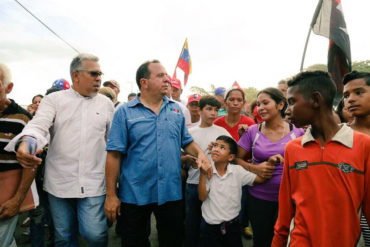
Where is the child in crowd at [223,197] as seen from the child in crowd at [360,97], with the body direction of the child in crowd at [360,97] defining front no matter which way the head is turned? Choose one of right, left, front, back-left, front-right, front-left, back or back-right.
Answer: front-right

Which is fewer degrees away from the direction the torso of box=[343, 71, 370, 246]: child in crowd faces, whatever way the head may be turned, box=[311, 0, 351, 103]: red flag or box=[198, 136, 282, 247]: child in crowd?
the child in crowd

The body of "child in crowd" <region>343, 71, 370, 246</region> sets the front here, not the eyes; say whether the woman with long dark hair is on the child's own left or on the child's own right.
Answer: on the child's own right

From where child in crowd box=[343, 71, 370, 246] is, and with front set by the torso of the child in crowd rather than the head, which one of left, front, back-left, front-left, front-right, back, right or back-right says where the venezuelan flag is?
right

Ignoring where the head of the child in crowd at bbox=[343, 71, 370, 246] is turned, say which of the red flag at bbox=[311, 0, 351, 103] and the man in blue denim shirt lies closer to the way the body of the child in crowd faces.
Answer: the man in blue denim shirt

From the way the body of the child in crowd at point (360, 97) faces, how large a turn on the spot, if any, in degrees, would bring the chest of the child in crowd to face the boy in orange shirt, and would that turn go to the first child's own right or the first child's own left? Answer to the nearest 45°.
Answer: approximately 45° to the first child's own left

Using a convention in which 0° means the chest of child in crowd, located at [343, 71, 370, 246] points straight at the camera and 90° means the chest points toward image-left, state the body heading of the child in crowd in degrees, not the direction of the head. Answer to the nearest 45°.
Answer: approximately 45°

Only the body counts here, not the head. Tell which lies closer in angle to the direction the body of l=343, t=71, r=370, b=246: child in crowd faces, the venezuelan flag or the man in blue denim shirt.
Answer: the man in blue denim shirt

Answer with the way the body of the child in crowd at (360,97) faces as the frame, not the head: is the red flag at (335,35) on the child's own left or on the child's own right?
on the child's own right

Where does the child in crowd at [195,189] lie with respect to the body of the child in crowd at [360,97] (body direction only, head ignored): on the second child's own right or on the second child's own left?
on the second child's own right
